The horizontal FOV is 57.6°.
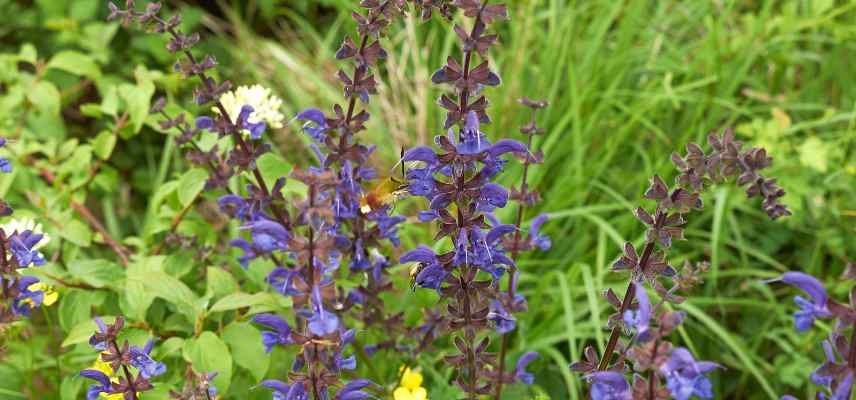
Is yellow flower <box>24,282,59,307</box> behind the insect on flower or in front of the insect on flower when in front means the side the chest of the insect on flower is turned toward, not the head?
behind

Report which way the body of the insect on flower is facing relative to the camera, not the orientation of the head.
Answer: to the viewer's right

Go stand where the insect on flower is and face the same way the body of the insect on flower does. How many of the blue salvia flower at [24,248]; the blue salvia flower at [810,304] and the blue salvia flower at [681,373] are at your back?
1

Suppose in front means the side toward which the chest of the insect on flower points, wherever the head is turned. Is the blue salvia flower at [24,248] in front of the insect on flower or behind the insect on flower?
behind

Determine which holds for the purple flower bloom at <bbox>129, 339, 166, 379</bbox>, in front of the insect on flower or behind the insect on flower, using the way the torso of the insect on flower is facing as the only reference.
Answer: behind

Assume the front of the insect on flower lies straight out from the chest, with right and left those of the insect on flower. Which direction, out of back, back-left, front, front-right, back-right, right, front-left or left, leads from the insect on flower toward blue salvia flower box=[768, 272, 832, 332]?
front-right
